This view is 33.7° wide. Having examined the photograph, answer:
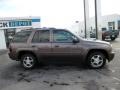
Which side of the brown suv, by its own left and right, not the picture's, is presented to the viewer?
right
